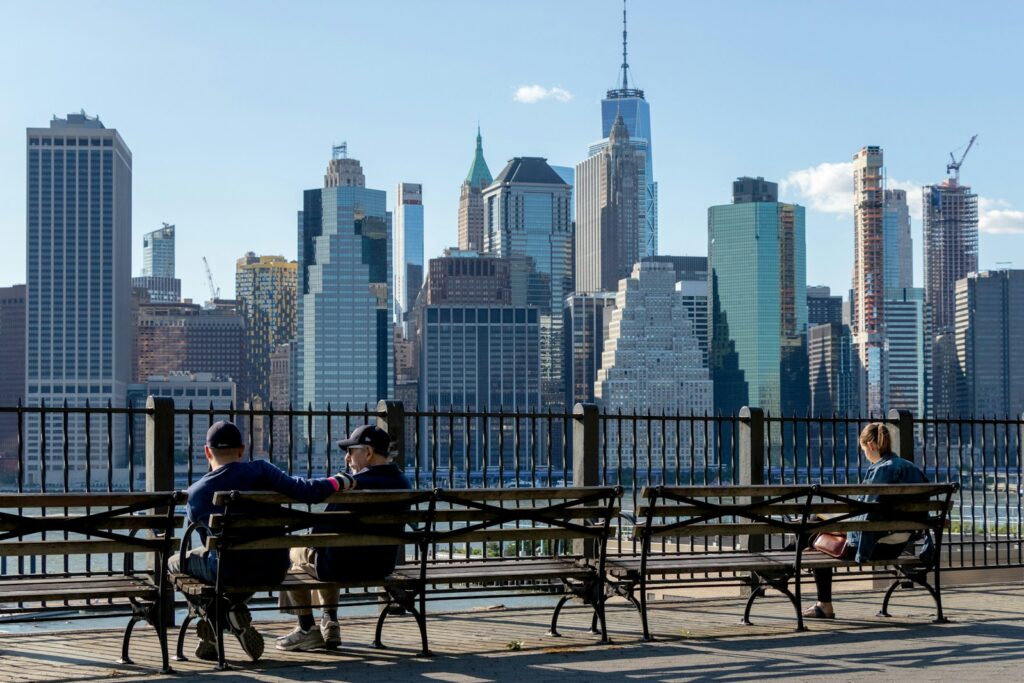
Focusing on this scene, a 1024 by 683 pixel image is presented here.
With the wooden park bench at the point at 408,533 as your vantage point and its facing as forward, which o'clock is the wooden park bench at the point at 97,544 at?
the wooden park bench at the point at 97,544 is roughly at 10 o'clock from the wooden park bench at the point at 408,533.

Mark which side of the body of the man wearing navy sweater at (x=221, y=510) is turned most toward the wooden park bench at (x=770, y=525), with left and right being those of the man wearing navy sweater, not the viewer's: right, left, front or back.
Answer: right

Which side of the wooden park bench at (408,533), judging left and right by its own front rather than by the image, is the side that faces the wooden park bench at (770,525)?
right

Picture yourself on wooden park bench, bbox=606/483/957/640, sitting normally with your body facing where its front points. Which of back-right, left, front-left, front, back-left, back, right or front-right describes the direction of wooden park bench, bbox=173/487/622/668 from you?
left

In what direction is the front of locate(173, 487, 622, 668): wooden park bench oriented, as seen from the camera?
facing away from the viewer and to the left of the viewer

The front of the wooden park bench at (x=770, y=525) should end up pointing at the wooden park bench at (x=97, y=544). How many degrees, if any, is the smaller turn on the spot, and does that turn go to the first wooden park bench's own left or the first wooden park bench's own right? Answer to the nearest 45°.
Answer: approximately 90° to the first wooden park bench's own left

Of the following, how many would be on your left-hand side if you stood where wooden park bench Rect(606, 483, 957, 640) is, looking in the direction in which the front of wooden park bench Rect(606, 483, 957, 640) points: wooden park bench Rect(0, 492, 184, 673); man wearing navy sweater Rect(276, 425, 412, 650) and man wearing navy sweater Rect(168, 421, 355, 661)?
3

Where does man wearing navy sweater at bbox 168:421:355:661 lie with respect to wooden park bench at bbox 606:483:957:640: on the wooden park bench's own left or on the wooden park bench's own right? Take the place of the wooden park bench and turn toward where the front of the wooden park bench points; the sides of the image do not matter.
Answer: on the wooden park bench's own left

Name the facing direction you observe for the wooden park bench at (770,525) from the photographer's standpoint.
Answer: facing away from the viewer and to the left of the viewer

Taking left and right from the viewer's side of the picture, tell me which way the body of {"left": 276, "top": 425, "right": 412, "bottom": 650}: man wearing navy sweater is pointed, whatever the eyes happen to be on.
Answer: facing away from the viewer and to the left of the viewer

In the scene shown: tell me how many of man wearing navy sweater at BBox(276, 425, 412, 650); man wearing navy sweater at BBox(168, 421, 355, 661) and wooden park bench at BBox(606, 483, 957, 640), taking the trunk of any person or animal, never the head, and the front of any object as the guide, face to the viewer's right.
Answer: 0

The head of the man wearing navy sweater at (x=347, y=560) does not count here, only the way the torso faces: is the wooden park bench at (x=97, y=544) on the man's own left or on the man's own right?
on the man's own left

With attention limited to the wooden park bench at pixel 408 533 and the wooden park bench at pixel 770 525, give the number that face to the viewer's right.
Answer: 0

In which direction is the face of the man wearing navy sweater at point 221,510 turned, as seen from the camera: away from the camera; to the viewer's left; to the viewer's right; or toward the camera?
away from the camera

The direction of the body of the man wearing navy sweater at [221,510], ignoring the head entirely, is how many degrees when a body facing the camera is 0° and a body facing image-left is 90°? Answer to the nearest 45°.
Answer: approximately 180°

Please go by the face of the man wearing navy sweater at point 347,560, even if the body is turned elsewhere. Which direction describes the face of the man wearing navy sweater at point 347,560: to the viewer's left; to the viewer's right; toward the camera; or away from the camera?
to the viewer's left

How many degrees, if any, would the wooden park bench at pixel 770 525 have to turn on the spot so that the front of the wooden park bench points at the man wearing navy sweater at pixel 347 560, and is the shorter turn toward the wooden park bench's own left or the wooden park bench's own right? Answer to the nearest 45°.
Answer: approximately 90° to the wooden park bench's own left
